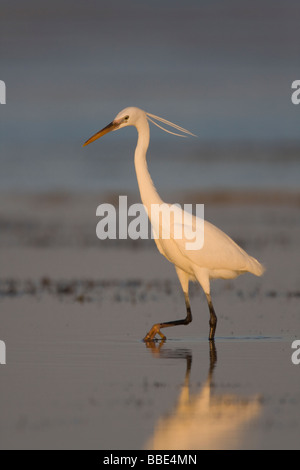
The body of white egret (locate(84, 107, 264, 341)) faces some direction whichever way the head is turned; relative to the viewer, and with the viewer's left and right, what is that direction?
facing to the left of the viewer
